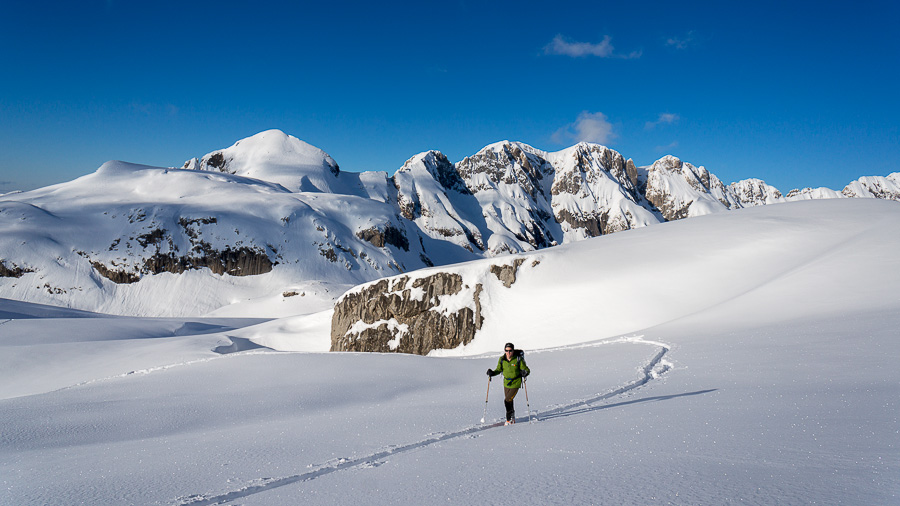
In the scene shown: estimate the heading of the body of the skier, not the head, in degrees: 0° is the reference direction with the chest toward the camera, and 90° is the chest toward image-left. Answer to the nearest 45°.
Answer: approximately 45°

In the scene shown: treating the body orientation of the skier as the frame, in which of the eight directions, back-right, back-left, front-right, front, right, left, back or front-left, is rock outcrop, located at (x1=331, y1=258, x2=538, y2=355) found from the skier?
back-right
